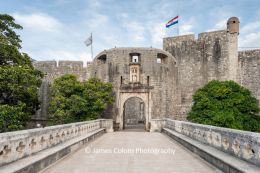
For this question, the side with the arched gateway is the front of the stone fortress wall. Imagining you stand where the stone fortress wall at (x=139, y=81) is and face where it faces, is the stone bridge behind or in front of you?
in front

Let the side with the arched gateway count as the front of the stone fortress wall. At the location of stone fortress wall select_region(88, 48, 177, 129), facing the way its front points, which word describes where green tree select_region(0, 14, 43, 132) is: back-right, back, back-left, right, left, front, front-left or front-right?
front-right

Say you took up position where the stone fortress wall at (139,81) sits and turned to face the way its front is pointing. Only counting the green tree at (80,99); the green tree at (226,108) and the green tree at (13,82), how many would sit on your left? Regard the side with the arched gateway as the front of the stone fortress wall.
1

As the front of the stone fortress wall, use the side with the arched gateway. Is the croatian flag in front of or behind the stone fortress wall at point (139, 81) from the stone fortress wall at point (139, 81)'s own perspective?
behind

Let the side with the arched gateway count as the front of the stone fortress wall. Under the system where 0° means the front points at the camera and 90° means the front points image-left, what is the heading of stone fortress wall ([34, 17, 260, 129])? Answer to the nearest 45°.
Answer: approximately 0°

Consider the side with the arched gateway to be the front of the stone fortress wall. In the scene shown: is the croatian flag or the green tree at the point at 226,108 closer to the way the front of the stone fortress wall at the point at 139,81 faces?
the green tree

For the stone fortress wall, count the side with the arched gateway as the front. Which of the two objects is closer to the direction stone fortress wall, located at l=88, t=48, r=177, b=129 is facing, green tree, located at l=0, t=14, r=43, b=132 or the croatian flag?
the green tree

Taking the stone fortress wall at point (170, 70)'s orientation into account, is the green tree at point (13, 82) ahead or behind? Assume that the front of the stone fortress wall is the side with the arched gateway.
ahead

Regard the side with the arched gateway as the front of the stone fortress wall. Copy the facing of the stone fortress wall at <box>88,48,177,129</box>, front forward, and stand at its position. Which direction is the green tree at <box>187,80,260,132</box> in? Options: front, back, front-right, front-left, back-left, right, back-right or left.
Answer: left
